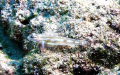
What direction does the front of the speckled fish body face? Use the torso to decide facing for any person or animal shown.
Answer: to the viewer's left
